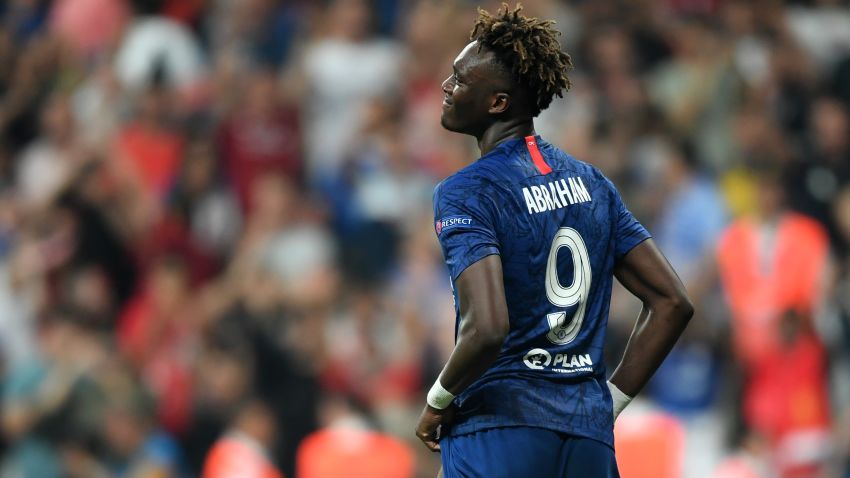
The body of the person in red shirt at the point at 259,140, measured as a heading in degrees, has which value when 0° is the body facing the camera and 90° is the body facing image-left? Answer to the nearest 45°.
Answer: approximately 0°
